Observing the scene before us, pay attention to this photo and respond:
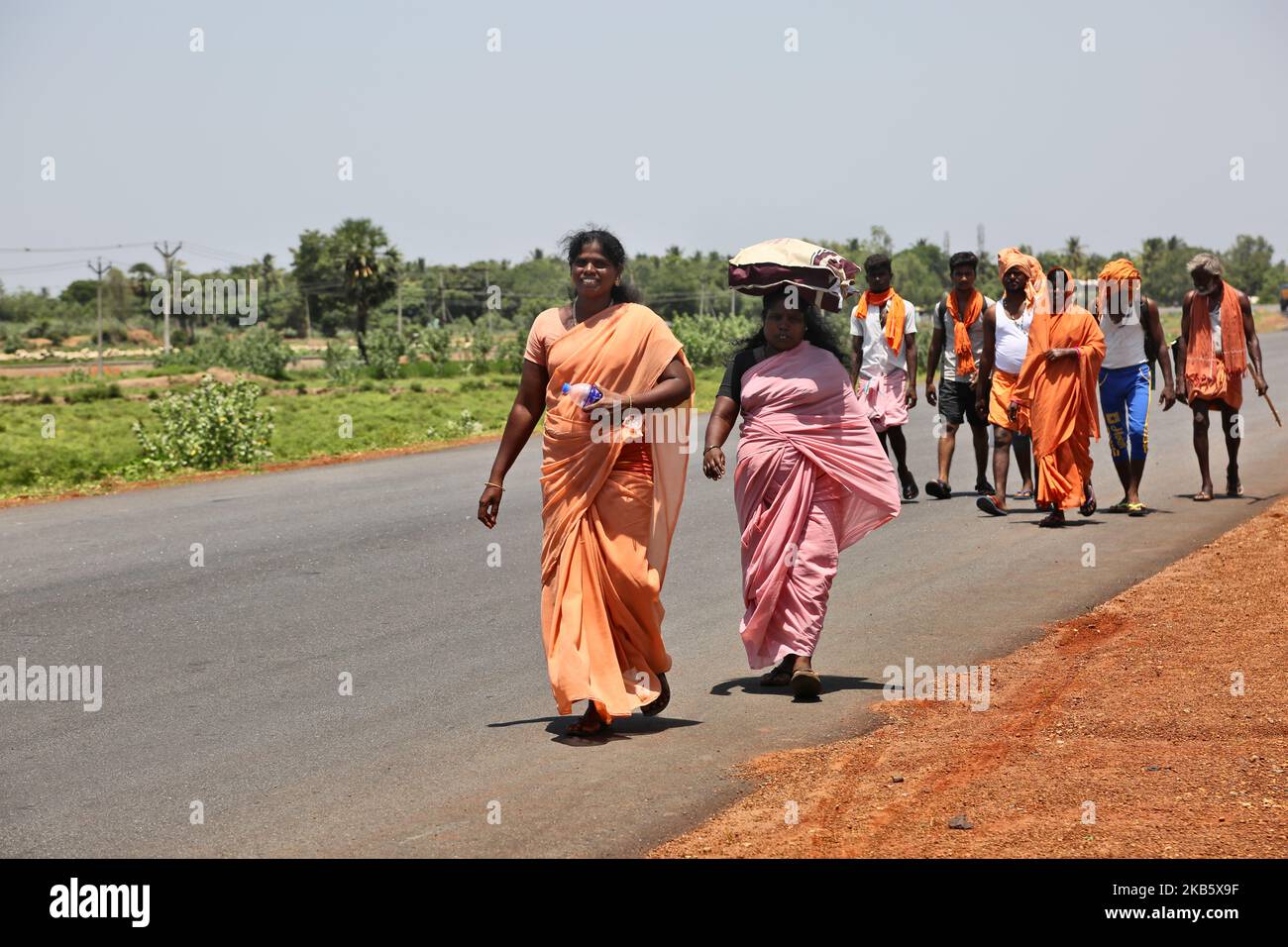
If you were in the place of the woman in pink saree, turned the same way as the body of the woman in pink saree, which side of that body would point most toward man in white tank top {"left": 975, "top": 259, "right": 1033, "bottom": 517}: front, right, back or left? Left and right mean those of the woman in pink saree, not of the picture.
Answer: back

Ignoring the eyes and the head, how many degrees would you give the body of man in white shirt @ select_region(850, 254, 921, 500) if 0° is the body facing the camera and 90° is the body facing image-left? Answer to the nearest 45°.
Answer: approximately 0°

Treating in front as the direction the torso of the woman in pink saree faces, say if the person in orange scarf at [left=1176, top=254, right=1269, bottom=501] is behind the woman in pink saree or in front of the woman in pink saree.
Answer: behind

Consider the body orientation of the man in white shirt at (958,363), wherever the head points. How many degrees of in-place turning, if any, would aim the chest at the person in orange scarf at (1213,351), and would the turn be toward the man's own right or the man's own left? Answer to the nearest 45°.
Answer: approximately 90° to the man's own left

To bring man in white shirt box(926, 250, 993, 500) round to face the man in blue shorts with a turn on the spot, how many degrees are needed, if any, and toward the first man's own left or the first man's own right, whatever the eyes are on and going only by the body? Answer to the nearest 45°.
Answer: approximately 45° to the first man's own left

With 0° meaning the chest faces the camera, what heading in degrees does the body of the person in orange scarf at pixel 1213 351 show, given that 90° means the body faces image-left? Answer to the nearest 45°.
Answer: approximately 0°

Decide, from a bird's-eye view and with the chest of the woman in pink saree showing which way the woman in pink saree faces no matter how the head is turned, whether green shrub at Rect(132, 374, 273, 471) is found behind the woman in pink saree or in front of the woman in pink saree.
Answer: behind
